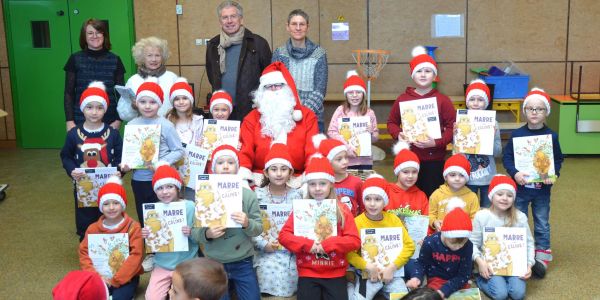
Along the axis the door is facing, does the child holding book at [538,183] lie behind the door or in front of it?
in front

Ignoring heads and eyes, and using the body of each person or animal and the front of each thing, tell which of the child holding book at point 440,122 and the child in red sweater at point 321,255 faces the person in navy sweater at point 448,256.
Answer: the child holding book at point 440,122

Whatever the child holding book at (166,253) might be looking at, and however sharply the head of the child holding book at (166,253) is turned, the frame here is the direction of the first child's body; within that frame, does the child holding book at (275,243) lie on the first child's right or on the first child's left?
on the first child's left

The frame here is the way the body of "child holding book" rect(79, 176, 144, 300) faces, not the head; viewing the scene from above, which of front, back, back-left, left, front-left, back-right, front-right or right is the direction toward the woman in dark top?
back

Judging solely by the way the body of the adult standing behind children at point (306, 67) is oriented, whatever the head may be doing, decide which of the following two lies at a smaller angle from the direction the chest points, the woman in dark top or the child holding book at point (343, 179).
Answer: the child holding book

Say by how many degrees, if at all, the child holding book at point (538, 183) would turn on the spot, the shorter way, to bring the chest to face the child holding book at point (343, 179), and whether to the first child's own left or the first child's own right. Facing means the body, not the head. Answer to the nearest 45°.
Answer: approximately 45° to the first child's own right

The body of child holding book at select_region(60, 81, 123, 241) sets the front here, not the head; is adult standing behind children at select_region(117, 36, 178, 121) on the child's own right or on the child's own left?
on the child's own left

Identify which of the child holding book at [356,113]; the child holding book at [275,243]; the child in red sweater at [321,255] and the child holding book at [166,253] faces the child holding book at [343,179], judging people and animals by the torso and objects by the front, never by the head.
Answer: the child holding book at [356,113]

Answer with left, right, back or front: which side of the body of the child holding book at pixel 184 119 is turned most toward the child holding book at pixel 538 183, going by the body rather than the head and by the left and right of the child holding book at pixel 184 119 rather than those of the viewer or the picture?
left
